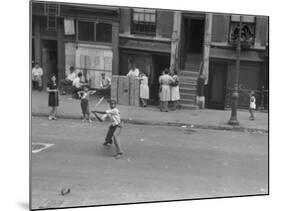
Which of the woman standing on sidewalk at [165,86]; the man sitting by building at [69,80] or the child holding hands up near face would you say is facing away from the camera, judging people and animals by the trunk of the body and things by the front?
the woman standing on sidewalk

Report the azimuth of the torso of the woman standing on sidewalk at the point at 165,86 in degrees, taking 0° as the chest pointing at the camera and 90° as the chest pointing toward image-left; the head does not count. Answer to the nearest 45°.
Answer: approximately 180°

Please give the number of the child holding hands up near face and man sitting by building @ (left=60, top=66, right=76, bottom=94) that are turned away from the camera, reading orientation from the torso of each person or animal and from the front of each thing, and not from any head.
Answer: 0

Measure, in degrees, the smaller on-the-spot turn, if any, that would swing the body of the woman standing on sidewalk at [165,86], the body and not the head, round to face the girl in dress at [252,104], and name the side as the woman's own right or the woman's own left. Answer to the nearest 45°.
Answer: approximately 90° to the woman's own right

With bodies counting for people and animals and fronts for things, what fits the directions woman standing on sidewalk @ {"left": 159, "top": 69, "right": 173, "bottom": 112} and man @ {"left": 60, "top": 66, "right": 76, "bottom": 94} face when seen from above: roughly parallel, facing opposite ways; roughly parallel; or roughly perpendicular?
roughly perpendicular
